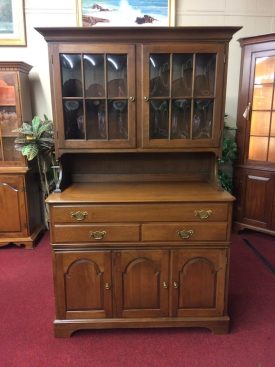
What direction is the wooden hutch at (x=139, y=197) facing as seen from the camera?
toward the camera

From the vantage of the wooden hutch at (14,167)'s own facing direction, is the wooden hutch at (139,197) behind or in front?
in front

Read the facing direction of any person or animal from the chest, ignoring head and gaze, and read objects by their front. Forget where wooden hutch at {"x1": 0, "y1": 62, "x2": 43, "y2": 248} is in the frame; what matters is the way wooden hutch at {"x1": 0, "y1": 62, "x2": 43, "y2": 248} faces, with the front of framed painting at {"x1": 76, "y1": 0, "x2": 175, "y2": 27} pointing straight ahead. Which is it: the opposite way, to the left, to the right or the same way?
the same way

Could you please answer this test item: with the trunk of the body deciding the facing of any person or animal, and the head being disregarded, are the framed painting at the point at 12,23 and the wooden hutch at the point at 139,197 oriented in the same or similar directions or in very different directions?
same or similar directions

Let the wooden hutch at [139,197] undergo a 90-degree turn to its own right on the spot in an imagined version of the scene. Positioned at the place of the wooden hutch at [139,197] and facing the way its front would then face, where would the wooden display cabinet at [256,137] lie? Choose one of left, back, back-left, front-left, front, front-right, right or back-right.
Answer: back-right

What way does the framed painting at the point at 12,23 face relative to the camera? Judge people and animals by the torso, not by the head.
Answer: toward the camera

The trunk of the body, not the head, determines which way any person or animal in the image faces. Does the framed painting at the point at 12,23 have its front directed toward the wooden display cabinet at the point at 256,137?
no

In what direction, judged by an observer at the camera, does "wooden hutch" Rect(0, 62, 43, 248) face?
facing the viewer

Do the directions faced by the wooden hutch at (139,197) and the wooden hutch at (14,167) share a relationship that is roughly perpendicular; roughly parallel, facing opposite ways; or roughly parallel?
roughly parallel

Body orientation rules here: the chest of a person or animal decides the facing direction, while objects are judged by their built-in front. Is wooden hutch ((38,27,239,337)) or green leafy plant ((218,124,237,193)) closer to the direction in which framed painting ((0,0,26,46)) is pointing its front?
the wooden hutch

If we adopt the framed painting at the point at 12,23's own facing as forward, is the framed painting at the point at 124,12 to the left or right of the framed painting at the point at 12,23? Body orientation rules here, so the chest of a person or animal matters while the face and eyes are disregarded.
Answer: on its left

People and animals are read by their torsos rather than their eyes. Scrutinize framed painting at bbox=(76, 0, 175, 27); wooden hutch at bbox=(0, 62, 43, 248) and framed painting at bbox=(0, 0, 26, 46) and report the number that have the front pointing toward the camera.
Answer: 3

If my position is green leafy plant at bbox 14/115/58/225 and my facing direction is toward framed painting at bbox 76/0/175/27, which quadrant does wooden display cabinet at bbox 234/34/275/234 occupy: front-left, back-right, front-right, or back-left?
front-right

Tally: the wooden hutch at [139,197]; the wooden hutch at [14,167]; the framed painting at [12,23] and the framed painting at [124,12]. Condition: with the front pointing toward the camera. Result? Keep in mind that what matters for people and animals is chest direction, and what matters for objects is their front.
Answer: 4

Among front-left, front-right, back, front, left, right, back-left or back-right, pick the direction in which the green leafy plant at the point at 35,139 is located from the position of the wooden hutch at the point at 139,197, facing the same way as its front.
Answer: back-right
